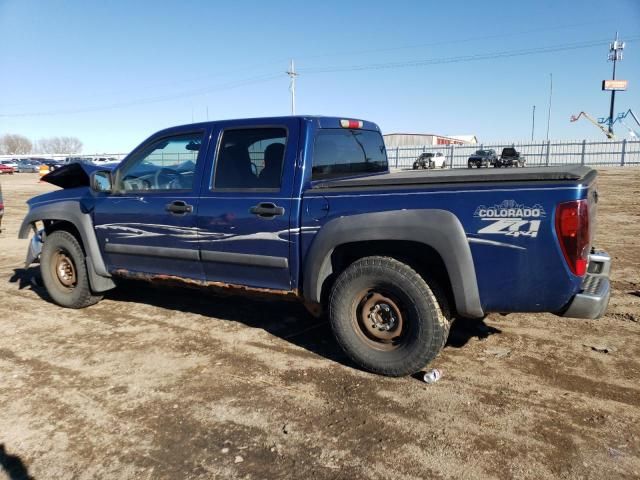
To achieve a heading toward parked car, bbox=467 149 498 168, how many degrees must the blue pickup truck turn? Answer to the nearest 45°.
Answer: approximately 45° to its right

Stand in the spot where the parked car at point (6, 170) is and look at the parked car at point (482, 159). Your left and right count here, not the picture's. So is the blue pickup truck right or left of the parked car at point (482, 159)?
right

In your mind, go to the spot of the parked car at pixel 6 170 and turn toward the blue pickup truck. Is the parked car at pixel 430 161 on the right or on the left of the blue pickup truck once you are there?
left

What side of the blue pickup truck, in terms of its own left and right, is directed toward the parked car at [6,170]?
front

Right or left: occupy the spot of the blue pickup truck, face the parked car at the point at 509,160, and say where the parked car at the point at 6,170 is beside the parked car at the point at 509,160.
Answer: left

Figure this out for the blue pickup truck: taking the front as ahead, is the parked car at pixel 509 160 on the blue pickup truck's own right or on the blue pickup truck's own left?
on the blue pickup truck's own right

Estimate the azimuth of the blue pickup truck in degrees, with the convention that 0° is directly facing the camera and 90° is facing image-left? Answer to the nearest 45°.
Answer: approximately 135°

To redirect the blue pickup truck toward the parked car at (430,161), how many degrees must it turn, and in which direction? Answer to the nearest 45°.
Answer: approximately 45° to its right
